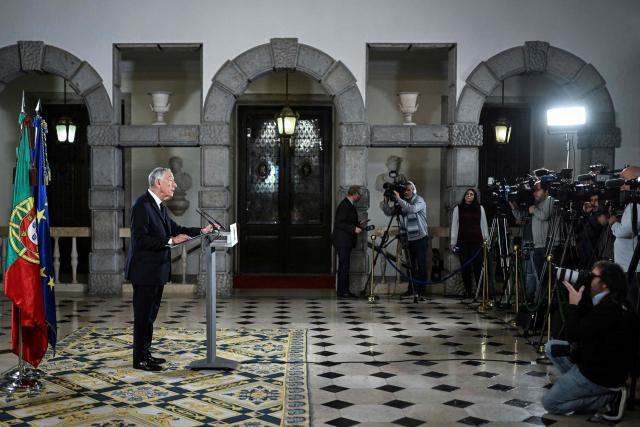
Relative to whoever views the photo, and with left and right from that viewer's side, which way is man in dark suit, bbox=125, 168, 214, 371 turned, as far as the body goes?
facing to the right of the viewer

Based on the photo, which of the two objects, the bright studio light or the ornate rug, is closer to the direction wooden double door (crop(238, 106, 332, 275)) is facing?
the ornate rug

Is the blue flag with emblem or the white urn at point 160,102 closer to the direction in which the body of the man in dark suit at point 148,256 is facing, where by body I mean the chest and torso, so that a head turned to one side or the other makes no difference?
the white urn

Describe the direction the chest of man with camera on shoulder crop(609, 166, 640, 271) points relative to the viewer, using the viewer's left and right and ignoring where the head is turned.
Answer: facing to the left of the viewer

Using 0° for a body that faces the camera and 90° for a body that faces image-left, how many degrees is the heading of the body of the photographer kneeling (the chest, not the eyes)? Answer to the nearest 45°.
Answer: approximately 90°

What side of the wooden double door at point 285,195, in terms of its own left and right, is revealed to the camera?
front

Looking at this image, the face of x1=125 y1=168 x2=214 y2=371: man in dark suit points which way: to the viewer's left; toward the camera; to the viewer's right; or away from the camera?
to the viewer's right

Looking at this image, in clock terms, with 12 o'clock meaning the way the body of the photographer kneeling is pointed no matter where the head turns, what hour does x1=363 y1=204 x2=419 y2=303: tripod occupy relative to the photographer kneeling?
The tripod is roughly at 2 o'clock from the photographer kneeling.

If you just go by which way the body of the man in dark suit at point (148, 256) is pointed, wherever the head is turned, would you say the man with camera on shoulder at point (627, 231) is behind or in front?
in front

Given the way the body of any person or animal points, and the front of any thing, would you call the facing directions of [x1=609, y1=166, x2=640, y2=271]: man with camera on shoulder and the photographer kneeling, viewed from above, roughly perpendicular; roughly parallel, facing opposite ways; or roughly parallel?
roughly parallel

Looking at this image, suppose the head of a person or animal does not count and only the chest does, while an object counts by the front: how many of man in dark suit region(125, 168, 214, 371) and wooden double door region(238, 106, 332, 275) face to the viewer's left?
0
